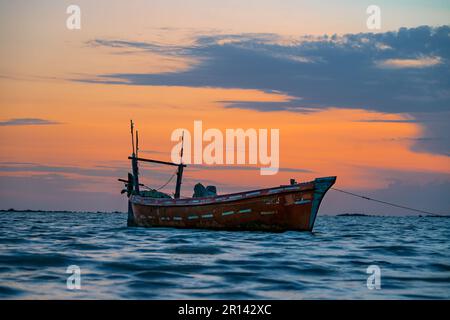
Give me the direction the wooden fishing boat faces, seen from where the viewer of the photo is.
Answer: facing to the right of the viewer
